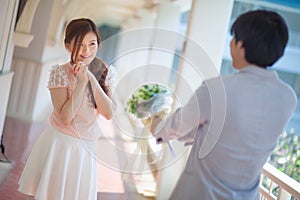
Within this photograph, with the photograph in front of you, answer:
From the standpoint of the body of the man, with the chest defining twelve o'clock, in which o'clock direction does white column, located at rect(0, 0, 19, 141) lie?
The white column is roughly at 12 o'clock from the man.

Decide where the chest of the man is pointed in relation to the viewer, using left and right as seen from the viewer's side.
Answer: facing away from the viewer and to the left of the viewer

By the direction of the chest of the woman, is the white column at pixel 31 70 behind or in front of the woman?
behind

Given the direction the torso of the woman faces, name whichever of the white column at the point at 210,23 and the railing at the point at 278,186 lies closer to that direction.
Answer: the railing

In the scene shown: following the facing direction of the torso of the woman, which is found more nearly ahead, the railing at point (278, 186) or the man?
the man

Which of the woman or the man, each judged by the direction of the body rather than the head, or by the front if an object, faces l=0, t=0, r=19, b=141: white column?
the man

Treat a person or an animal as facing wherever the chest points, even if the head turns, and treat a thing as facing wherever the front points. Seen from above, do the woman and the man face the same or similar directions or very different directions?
very different directions

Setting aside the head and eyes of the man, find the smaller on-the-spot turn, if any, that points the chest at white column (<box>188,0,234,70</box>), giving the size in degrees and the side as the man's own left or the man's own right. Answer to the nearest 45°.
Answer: approximately 45° to the man's own right

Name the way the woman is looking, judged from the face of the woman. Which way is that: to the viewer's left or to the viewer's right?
to the viewer's right

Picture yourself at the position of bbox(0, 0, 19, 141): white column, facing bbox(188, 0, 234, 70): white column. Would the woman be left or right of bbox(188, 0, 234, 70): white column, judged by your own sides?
right
